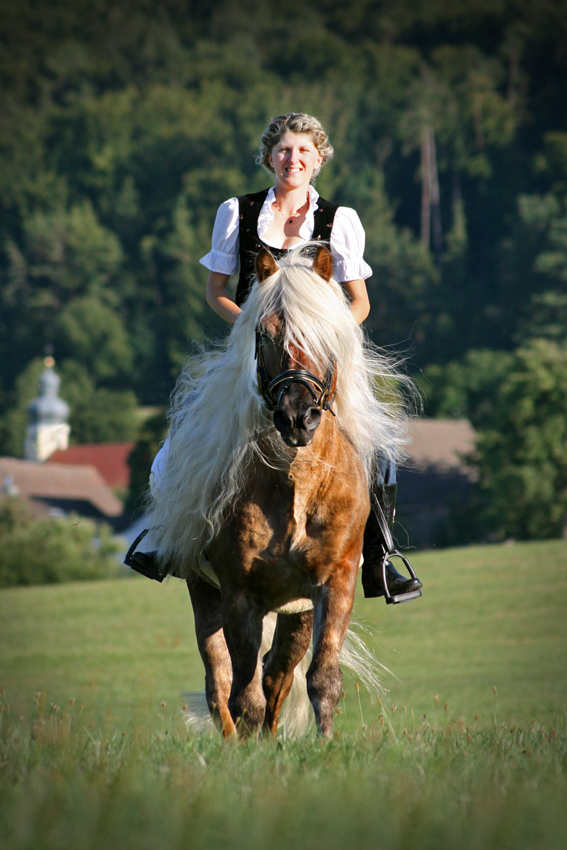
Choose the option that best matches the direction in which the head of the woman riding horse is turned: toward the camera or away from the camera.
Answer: toward the camera

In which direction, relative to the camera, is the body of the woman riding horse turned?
toward the camera

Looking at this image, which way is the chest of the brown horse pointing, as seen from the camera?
toward the camera
